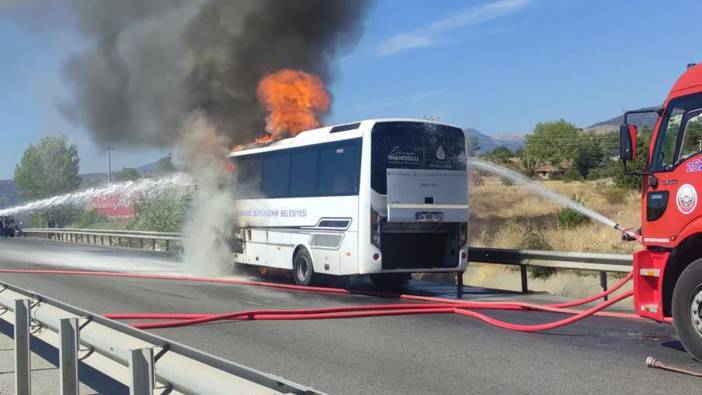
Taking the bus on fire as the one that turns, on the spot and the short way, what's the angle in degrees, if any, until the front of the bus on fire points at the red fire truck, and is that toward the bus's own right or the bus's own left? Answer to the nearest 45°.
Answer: approximately 180°

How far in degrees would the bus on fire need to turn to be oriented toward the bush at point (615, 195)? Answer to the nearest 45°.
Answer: approximately 90° to its right

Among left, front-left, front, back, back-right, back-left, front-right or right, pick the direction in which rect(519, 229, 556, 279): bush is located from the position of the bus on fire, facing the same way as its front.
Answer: right

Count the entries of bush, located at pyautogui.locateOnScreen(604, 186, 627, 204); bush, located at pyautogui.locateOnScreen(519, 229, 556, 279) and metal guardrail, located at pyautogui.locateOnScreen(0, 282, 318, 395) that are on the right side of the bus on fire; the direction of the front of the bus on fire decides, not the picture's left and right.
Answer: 2

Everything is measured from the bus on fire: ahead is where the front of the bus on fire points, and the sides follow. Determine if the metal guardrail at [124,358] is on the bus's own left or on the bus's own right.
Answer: on the bus's own left

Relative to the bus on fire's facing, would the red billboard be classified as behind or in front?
in front

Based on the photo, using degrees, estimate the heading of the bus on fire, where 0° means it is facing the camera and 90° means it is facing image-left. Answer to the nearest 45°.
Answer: approximately 135°

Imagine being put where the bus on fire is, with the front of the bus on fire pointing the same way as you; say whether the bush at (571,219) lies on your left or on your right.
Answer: on your right

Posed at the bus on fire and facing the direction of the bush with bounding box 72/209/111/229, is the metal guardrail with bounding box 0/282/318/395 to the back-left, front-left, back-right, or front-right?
back-left

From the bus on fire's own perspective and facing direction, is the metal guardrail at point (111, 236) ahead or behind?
ahead
